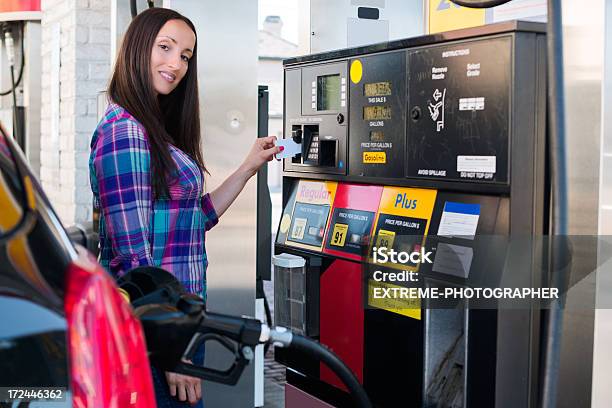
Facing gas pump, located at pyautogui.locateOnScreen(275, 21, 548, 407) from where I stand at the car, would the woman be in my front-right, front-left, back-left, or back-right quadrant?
front-left

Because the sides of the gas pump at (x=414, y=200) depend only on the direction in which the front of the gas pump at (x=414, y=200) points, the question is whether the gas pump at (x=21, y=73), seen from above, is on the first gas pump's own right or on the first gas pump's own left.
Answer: on the first gas pump's own right

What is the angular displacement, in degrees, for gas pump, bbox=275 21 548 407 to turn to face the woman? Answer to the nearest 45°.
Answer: approximately 45° to its right

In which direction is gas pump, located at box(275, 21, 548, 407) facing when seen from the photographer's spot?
facing the viewer and to the left of the viewer

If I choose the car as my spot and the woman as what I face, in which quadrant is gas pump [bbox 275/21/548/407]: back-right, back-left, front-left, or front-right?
front-right

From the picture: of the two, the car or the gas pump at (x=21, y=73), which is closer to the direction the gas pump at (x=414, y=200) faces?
the car

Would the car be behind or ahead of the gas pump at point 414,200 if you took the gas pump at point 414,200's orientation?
ahead
